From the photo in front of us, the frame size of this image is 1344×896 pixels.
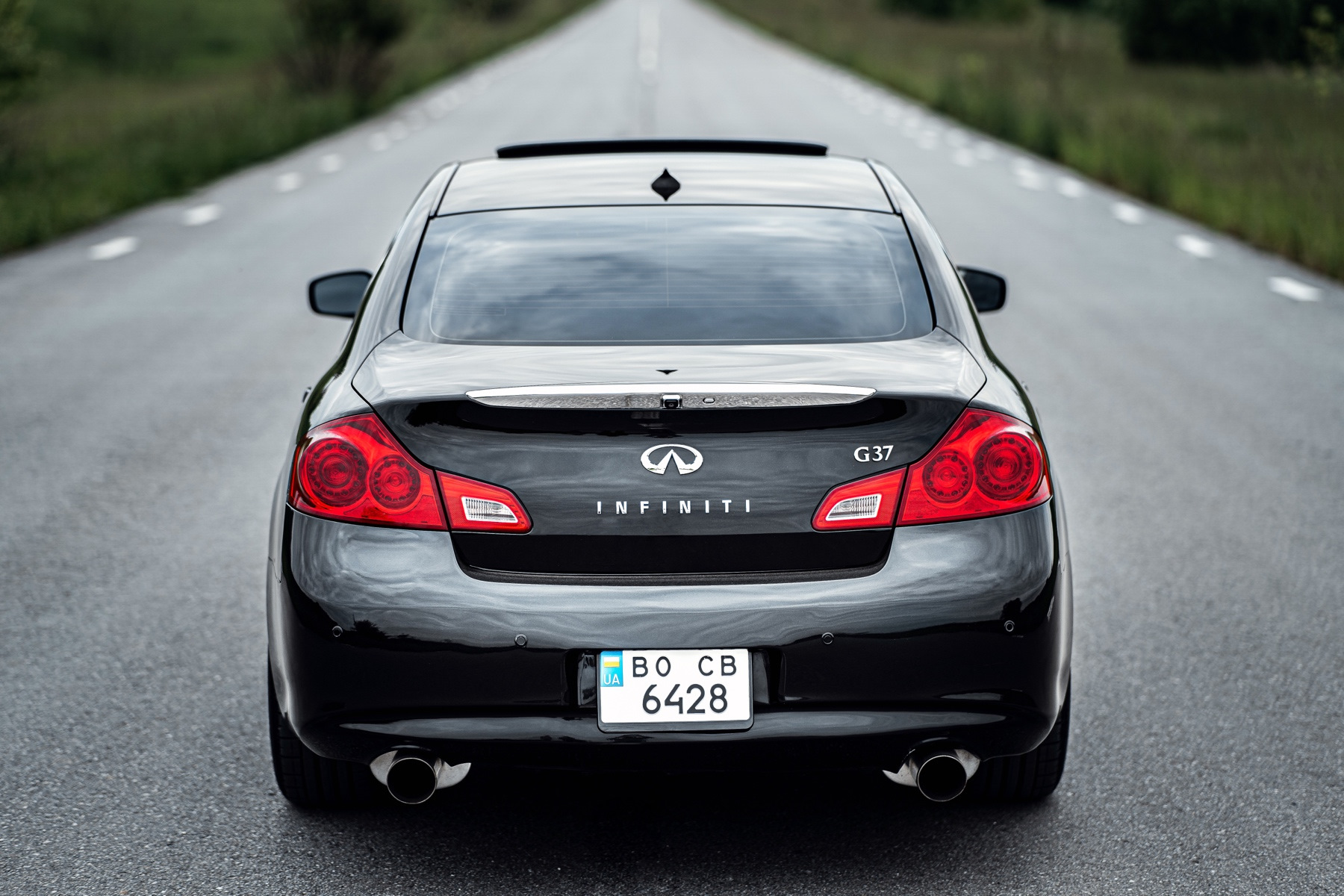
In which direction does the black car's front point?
away from the camera
